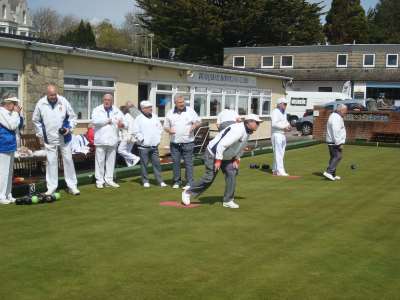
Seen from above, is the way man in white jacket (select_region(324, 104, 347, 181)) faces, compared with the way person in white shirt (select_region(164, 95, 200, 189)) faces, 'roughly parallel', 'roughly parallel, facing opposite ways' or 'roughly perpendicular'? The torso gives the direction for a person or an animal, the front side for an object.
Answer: roughly perpendicular

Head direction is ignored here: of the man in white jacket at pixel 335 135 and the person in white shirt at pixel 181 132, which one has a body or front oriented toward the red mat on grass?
the person in white shirt at pixel 181 132

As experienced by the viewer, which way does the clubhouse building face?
facing the viewer and to the right of the viewer

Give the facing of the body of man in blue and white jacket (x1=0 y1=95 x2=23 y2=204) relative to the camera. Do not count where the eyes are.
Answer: to the viewer's right

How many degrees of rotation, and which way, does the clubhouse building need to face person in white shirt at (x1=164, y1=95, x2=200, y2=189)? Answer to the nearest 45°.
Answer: approximately 45° to its right

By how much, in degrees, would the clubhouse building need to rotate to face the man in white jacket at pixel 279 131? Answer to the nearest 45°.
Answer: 0° — it already faces them

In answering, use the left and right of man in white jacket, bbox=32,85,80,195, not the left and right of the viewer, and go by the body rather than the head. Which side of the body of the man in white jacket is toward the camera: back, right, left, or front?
front

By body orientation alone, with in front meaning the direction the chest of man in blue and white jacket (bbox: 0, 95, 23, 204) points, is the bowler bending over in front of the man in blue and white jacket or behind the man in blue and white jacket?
in front

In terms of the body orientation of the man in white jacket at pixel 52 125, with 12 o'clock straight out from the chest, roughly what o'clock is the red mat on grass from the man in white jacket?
The red mat on grass is roughly at 10 o'clock from the man in white jacket.

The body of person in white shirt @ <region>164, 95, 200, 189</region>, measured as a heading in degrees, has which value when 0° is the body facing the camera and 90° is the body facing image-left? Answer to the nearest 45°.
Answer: approximately 0°
